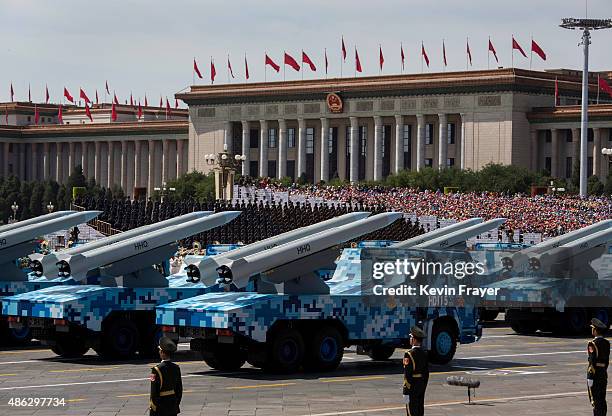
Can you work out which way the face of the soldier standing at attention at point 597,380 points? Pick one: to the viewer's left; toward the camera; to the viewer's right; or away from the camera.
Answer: to the viewer's left

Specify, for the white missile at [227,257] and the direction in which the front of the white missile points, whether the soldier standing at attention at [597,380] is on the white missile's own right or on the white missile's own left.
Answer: on the white missile's own right
